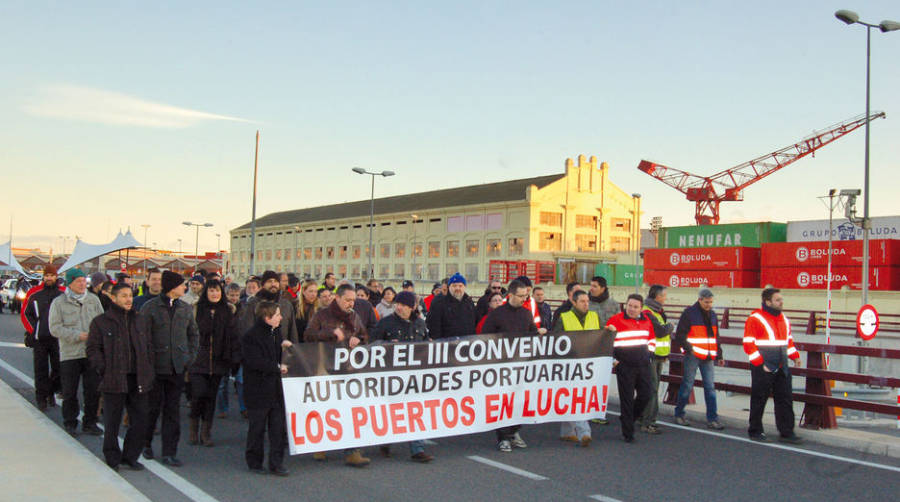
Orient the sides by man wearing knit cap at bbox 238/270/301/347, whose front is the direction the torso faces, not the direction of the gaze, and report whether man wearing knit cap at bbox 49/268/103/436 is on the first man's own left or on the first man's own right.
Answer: on the first man's own right

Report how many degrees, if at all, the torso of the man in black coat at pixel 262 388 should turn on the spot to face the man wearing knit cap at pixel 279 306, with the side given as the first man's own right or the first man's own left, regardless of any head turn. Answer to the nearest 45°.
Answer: approximately 135° to the first man's own left

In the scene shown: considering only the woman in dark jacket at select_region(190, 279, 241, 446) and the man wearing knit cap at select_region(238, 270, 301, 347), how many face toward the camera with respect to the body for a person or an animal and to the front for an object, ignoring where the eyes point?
2

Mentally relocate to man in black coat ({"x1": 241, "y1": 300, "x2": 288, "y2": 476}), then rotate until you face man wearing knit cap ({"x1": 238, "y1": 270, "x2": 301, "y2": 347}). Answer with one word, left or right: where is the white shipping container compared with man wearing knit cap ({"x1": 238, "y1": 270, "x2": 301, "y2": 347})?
right

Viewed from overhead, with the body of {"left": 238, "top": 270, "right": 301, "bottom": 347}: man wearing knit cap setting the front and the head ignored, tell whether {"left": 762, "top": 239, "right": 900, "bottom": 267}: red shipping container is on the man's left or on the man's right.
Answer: on the man's left

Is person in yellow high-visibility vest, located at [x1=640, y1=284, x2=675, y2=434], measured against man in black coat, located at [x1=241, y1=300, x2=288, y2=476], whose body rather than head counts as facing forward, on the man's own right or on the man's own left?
on the man's own left

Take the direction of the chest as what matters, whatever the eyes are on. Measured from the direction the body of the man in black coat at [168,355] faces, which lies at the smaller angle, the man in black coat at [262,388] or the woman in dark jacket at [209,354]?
the man in black coat

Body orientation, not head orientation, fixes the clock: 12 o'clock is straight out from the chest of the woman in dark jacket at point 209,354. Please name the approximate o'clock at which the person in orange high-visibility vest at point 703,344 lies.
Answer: The person in orange high-visibility vest is roughly at 9 o'clock from the woman in dark jacket.

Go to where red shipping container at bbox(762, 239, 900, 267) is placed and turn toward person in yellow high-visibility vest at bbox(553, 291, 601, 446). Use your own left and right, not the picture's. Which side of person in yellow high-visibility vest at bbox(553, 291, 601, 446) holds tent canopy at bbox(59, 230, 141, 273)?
right

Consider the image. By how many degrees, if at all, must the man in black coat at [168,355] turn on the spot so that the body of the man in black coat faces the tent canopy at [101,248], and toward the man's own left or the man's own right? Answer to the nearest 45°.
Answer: approximately 135° to the man's own left

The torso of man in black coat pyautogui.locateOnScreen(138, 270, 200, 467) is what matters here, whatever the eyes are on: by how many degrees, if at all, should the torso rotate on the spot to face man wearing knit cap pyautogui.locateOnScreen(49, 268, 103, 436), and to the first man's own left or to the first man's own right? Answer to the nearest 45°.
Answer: approximately 180°
